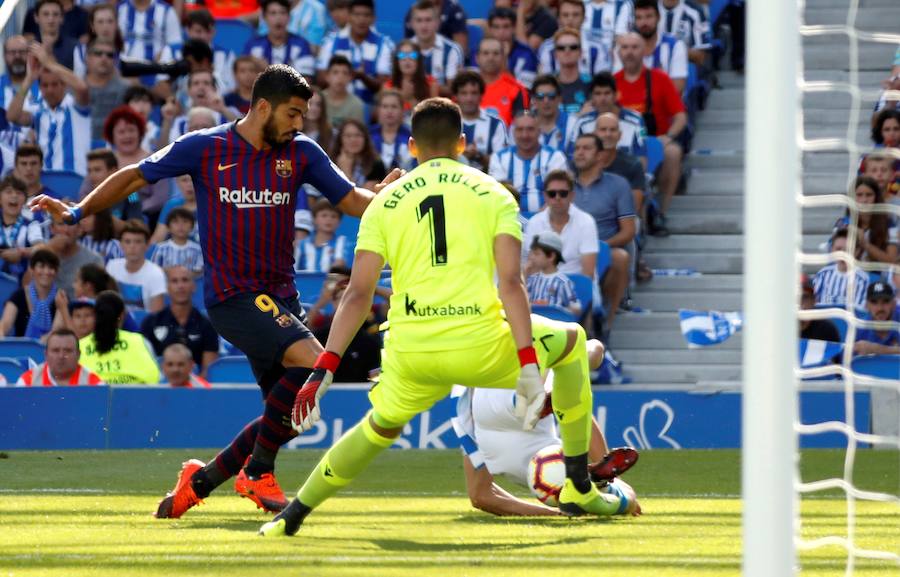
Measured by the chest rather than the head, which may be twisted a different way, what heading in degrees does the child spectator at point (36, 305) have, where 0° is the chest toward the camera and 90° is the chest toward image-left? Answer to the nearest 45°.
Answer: approximately 315°

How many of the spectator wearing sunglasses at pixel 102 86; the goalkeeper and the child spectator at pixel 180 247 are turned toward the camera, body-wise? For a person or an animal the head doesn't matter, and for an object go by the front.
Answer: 2

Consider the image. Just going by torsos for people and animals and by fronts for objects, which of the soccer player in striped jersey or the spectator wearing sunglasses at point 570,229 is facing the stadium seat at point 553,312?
the spectator wearing sunglasses

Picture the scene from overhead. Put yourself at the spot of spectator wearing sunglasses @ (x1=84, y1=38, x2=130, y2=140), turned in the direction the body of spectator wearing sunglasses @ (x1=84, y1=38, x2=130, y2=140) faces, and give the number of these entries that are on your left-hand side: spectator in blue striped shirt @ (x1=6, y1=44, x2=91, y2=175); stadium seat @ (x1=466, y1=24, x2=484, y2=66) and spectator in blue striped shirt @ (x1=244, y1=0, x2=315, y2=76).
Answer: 2

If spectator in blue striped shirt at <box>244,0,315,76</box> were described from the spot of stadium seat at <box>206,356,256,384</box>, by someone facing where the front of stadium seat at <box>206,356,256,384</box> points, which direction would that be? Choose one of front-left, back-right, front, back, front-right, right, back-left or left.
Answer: back

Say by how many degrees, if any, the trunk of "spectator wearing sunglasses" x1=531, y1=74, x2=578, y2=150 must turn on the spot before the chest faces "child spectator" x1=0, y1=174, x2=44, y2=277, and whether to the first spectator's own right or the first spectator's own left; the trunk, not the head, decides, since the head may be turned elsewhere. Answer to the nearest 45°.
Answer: approximately 90° to the first spectator's own right

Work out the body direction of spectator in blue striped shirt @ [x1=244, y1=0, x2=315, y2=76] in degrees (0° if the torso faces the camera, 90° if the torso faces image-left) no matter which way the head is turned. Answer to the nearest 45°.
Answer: approximately 0°

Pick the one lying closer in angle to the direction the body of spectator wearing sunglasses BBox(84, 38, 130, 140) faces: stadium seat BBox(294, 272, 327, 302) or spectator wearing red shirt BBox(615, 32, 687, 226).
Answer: the stadium seat
